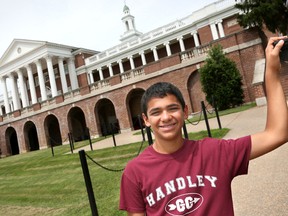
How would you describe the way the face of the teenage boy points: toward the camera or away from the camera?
toward the camera

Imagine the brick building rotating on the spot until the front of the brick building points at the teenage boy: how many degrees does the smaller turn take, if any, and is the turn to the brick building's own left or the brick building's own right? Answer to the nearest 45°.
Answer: approximately 45° to the brick building's own left

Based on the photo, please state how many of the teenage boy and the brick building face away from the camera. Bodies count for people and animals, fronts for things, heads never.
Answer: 0

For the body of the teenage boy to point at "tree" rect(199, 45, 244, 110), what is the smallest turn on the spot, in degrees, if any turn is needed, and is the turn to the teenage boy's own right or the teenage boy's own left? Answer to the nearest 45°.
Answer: approximately 180°

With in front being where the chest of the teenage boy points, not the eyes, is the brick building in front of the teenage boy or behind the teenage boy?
behind

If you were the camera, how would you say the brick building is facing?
facing the viewer and to the left of the viewer

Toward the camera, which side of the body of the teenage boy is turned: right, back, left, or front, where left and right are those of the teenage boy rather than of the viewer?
front
